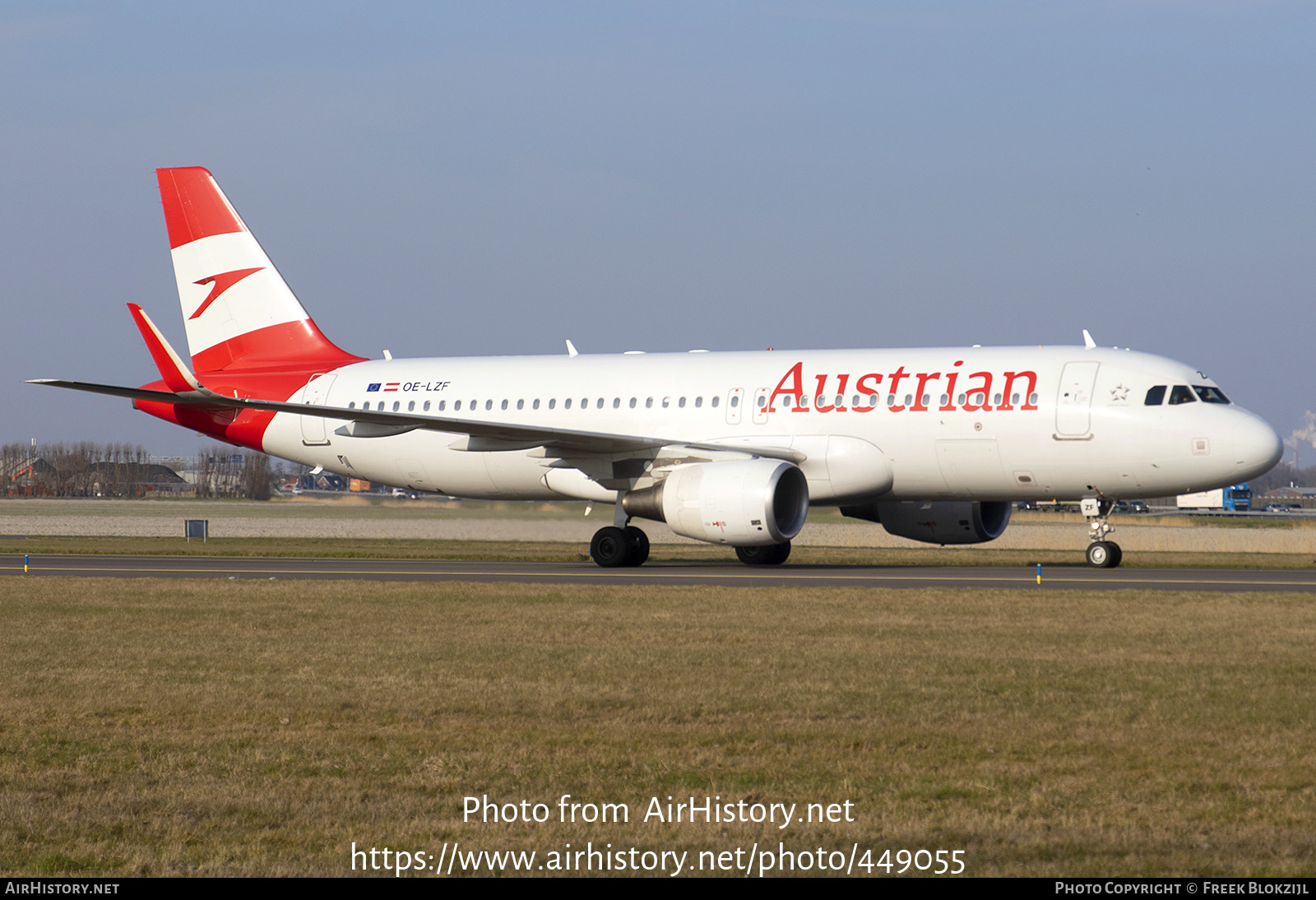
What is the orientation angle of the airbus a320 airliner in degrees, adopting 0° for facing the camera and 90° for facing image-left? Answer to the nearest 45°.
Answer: approximately 315°
